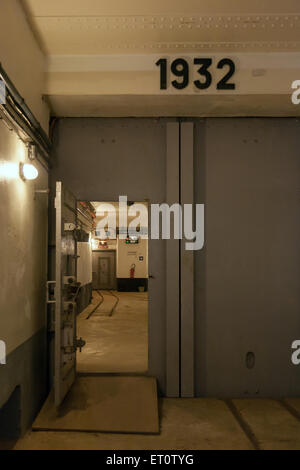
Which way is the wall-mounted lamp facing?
to the viewer's right
